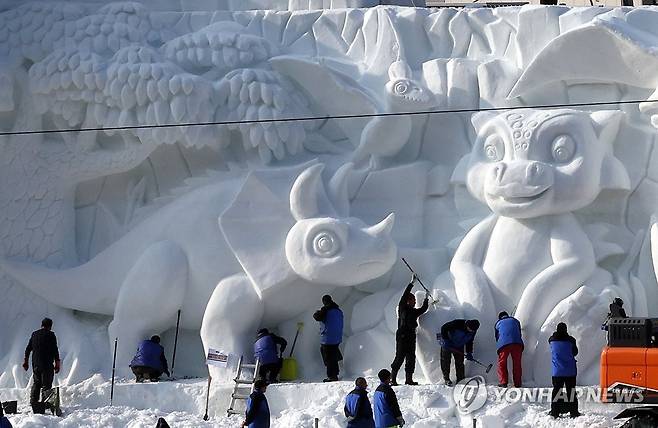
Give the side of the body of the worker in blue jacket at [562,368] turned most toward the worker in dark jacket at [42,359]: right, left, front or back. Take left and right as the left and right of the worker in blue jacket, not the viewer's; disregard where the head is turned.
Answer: left

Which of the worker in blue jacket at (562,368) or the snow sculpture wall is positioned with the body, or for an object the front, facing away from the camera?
the worker in blue jacket

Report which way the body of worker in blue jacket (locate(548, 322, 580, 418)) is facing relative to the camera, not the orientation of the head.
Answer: away from the camera

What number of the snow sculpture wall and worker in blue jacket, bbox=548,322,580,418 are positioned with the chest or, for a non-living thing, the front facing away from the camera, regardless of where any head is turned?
1

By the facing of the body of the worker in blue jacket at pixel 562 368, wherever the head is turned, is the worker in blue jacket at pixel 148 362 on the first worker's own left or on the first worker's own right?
on the first worker's own left

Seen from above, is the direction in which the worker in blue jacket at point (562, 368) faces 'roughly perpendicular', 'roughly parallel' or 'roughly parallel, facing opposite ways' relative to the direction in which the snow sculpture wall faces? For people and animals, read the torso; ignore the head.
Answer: roughly parallel, facing opposite ways

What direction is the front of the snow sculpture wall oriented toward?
toward the camera
